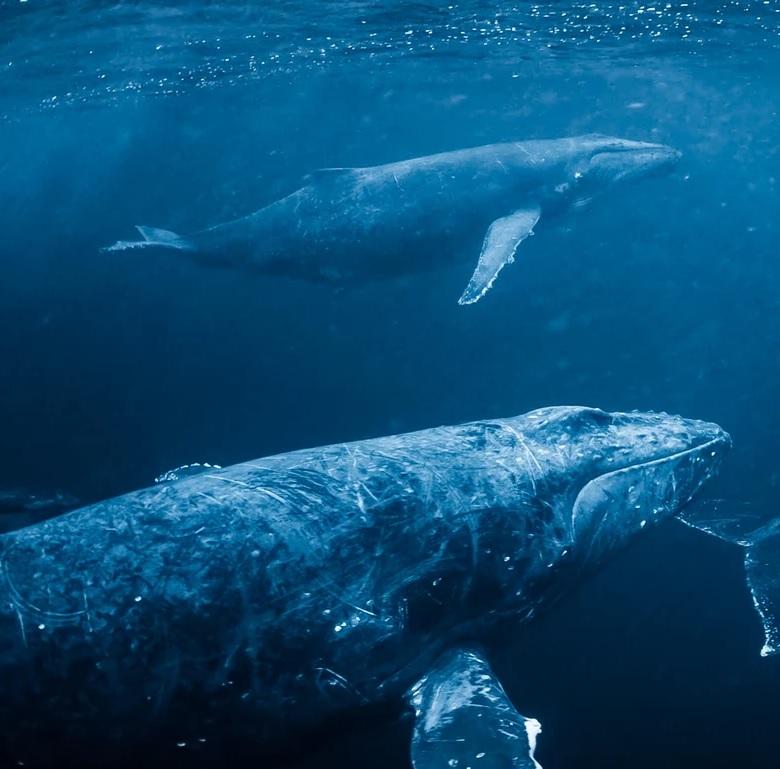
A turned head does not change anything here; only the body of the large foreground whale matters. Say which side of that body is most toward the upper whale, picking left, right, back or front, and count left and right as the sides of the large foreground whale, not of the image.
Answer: left

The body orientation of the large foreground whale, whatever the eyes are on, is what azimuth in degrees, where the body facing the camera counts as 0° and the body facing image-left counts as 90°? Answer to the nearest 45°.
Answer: approximately 270°

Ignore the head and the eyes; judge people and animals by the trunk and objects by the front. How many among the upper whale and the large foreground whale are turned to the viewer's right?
2

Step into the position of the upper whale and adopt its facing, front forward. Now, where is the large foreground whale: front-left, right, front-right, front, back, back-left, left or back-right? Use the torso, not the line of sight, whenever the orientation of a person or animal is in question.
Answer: right

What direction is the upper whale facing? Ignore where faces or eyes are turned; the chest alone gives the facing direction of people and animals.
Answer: to the viewer's right
